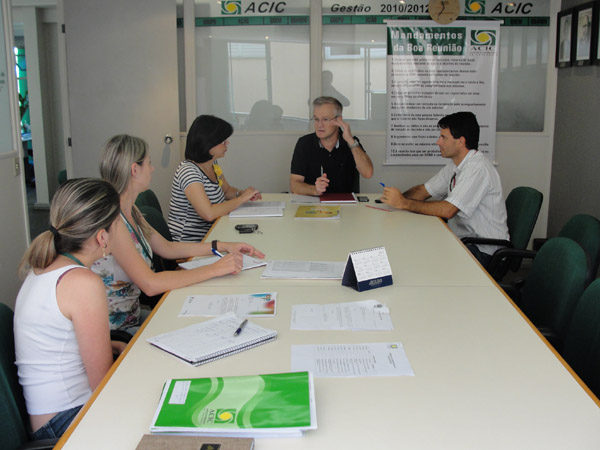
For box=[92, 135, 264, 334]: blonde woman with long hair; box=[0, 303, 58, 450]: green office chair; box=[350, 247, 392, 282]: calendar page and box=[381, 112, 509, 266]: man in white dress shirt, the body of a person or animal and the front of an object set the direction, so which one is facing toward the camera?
the calendar page

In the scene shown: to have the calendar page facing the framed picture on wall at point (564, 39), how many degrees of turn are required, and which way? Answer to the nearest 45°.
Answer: approximately 135° to its left

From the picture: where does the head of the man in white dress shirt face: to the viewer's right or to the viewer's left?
to the viewer's left

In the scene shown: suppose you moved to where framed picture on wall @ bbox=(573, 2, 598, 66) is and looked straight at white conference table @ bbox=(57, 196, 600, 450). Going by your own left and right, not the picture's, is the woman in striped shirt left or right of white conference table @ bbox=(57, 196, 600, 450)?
right

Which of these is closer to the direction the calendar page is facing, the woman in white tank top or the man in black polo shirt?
the woman in white tank top

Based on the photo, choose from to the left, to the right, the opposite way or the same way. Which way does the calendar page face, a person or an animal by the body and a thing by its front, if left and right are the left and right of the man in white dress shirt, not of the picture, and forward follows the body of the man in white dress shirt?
to the left

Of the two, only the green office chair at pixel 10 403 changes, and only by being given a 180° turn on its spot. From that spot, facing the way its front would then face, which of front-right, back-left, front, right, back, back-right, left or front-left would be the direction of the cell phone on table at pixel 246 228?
back-right

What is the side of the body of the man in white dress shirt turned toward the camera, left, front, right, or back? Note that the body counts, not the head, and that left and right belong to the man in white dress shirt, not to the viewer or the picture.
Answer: left

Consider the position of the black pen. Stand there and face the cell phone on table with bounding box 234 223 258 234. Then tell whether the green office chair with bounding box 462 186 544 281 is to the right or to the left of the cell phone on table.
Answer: right

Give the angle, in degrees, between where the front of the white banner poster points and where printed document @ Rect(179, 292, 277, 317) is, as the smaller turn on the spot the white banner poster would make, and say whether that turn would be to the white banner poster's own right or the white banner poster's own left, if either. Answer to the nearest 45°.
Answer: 0° — it already faces it

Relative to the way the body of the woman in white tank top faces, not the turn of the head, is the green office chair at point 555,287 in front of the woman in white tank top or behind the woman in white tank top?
in front

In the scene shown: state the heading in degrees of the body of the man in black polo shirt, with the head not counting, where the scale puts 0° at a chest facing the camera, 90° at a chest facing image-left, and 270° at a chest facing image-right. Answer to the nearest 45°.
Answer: approximately 0°

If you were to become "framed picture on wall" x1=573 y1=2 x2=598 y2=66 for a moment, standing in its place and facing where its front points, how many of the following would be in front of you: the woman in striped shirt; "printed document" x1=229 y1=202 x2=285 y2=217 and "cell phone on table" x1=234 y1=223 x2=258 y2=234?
3

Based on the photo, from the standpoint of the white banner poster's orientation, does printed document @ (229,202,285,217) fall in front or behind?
in front

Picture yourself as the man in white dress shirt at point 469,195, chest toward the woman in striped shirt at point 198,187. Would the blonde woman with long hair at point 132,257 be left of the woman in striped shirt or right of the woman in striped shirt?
left

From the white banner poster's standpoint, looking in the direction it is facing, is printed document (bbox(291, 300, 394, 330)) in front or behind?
in front

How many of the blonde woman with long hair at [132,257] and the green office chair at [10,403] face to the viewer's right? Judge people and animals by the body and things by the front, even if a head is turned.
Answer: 2

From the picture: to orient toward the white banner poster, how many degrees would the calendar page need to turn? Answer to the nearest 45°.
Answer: approximately 180°
